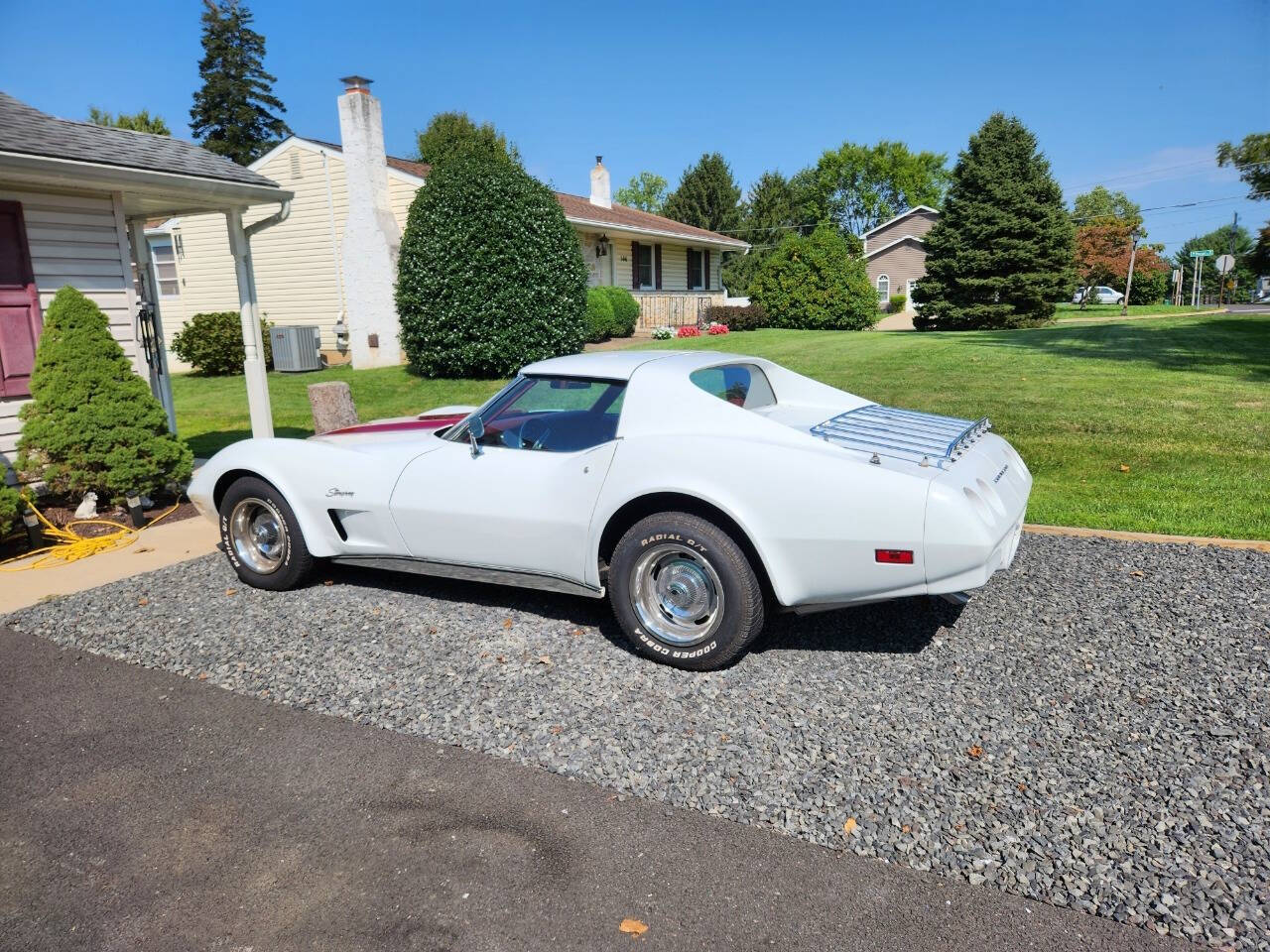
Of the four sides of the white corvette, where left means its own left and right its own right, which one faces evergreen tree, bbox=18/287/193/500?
front

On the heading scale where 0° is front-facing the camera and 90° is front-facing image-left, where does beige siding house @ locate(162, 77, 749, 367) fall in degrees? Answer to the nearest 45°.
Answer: approximately 315°

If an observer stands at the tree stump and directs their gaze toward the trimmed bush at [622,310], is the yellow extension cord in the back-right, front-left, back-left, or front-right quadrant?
back-left

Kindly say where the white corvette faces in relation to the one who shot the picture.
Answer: facing away from the viewer and to the left of the viewer

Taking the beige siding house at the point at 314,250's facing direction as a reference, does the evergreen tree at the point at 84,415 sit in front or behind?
in front

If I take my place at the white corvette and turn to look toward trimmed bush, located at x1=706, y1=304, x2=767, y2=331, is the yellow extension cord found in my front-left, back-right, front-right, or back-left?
front-left

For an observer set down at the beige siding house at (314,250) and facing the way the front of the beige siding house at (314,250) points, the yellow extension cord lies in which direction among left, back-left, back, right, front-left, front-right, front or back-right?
front-right

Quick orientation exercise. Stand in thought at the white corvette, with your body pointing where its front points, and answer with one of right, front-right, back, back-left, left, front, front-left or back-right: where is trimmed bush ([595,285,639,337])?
front-right

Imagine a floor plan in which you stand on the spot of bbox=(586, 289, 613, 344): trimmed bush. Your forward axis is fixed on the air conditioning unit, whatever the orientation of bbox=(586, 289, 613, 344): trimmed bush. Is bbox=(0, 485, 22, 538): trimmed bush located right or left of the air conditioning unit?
left

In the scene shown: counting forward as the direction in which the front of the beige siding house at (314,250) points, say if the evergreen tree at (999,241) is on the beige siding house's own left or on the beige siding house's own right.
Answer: on the beige siding house's own left

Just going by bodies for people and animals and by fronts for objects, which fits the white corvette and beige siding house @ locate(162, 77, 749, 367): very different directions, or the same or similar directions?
very different directions

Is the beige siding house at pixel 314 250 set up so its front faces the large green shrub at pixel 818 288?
no

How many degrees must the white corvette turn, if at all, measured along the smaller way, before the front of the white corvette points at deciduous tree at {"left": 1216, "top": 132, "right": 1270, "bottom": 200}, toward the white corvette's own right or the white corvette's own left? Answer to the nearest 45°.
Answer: approximately 90° to the white corvette's own right

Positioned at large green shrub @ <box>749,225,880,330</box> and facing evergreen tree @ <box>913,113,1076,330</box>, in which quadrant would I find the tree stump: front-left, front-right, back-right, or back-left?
back-right
